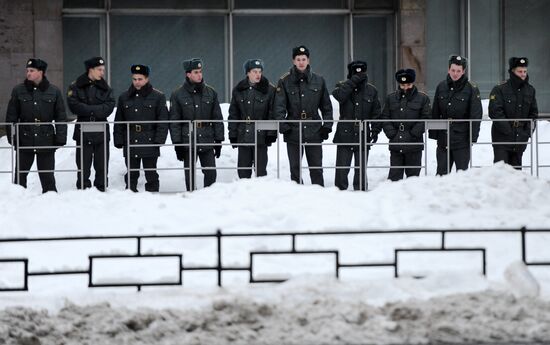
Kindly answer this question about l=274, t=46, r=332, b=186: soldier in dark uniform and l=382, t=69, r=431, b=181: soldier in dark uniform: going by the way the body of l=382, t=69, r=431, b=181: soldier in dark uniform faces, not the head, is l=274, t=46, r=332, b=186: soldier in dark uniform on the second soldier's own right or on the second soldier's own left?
on the second soldier's own right

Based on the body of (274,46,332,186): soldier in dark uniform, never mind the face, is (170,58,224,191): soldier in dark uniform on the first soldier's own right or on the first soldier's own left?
on the first soldier's own right

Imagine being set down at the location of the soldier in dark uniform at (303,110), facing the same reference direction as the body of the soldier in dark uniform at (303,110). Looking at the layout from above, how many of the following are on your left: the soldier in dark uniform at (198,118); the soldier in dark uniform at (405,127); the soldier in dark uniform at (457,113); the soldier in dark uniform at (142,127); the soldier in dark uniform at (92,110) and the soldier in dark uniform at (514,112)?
3

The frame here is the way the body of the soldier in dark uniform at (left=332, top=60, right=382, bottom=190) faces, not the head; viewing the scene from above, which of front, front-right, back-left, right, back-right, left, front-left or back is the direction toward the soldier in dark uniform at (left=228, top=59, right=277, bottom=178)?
right

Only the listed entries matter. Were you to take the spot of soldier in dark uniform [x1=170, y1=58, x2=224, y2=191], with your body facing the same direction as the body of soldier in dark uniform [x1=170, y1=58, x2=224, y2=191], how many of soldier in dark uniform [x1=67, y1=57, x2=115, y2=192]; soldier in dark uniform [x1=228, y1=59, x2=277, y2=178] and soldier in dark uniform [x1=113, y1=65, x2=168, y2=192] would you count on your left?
1

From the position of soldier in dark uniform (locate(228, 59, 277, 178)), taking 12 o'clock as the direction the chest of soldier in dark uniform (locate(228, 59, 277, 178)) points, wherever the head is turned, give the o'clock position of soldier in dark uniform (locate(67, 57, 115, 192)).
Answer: soldier in dark uniform (locate(67, 57, 115, 192)) is roughly at 3 o'clock from soldier in dark uniform (locate(228, 59, 277, 178)).

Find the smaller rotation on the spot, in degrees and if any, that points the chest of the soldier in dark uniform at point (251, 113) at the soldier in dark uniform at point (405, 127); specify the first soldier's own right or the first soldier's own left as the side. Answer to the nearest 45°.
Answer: approximately 90° to the first soldier's own left

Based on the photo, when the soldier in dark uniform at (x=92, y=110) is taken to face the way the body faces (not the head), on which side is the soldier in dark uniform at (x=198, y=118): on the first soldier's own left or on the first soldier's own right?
on the first soldier's own left

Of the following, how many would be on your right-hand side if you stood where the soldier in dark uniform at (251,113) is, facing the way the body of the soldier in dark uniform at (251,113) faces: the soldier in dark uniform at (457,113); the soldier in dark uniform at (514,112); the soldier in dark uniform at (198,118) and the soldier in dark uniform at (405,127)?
1

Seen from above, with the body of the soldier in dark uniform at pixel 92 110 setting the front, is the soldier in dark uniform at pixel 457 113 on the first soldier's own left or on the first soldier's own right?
on the first soldier's own left

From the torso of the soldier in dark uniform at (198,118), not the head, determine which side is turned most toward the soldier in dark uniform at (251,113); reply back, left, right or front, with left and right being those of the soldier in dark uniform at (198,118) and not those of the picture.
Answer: left
